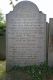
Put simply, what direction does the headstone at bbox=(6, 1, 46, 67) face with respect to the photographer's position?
facing the viewer
